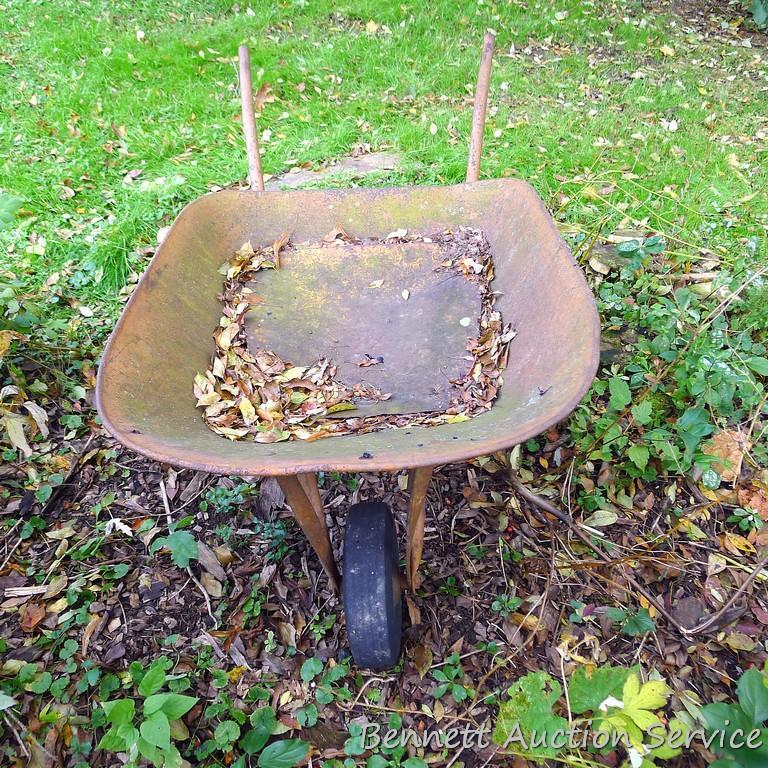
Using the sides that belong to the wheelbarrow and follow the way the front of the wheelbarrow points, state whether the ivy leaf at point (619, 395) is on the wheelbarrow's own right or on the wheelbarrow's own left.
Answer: on the wheelbarrow's own left

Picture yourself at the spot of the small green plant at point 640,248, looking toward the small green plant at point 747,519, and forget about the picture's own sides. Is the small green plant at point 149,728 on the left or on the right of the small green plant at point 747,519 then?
right

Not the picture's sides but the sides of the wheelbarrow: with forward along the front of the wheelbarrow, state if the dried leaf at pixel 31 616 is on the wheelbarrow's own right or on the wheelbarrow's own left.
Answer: on the wheelbarrow's own right

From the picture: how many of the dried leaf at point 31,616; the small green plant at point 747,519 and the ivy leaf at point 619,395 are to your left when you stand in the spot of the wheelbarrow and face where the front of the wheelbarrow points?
2

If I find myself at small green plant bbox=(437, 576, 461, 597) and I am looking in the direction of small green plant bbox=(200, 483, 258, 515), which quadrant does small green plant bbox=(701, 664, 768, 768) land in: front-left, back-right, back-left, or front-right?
back-left

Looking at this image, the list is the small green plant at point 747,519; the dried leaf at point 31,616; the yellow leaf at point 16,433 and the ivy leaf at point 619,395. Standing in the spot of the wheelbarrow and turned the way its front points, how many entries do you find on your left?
2

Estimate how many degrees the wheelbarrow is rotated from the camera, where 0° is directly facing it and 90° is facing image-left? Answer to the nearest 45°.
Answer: approximately 0°
